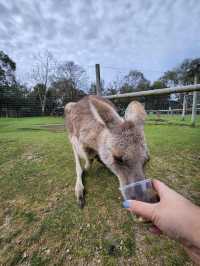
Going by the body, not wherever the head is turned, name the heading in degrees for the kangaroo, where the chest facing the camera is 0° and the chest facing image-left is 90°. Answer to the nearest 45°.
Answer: approximately 315°
